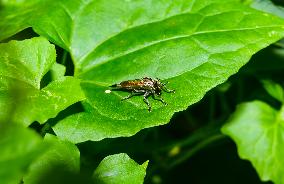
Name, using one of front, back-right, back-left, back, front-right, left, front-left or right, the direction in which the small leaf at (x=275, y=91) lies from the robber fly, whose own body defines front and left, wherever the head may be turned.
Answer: front-left

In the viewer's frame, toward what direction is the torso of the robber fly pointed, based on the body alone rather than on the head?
to the viewer's right

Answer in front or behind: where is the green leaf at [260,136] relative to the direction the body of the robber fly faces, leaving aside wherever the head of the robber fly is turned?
in front

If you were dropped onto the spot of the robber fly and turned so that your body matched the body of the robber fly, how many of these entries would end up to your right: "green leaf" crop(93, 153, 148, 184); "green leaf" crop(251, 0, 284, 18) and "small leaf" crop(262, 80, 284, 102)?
1

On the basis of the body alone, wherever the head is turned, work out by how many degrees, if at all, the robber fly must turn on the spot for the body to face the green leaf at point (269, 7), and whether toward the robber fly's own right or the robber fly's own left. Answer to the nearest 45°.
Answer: approximately 45° to the robber fly's own left

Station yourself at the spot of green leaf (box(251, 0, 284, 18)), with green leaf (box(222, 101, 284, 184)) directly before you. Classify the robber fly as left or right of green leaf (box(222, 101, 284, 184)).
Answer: right

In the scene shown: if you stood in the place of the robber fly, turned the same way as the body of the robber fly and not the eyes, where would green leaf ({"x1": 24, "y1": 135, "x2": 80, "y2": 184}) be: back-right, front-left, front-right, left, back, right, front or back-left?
back-right

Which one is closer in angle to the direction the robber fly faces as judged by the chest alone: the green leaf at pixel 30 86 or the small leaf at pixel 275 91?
the small leaf

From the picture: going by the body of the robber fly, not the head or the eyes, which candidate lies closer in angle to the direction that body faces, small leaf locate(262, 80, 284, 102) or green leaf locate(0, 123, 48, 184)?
the small leaf

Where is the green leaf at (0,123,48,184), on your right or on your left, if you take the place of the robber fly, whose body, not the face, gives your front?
on your right

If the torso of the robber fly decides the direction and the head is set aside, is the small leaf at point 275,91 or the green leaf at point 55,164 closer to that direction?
the small leaf

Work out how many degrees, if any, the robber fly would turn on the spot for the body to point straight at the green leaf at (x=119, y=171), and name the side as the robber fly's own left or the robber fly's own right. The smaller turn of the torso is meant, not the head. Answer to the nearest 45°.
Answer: approximately 90° to the robber fly's own right
